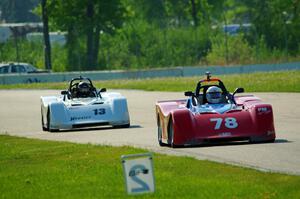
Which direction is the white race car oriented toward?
toward the camera

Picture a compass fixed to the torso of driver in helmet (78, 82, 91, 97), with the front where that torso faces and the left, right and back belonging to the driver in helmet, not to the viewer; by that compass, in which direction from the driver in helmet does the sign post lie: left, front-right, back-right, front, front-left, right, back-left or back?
front

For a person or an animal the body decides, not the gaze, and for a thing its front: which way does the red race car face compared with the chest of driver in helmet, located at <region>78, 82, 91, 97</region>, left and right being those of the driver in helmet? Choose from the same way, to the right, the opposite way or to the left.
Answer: the same way

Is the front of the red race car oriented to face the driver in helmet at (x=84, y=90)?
no

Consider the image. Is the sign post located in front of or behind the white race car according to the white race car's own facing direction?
in front

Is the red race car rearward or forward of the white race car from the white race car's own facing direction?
forward

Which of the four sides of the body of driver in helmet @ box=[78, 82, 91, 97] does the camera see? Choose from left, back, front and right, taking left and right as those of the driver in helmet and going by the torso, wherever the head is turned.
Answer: front

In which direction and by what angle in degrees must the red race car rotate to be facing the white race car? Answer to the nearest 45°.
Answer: approximately 135° to its right
